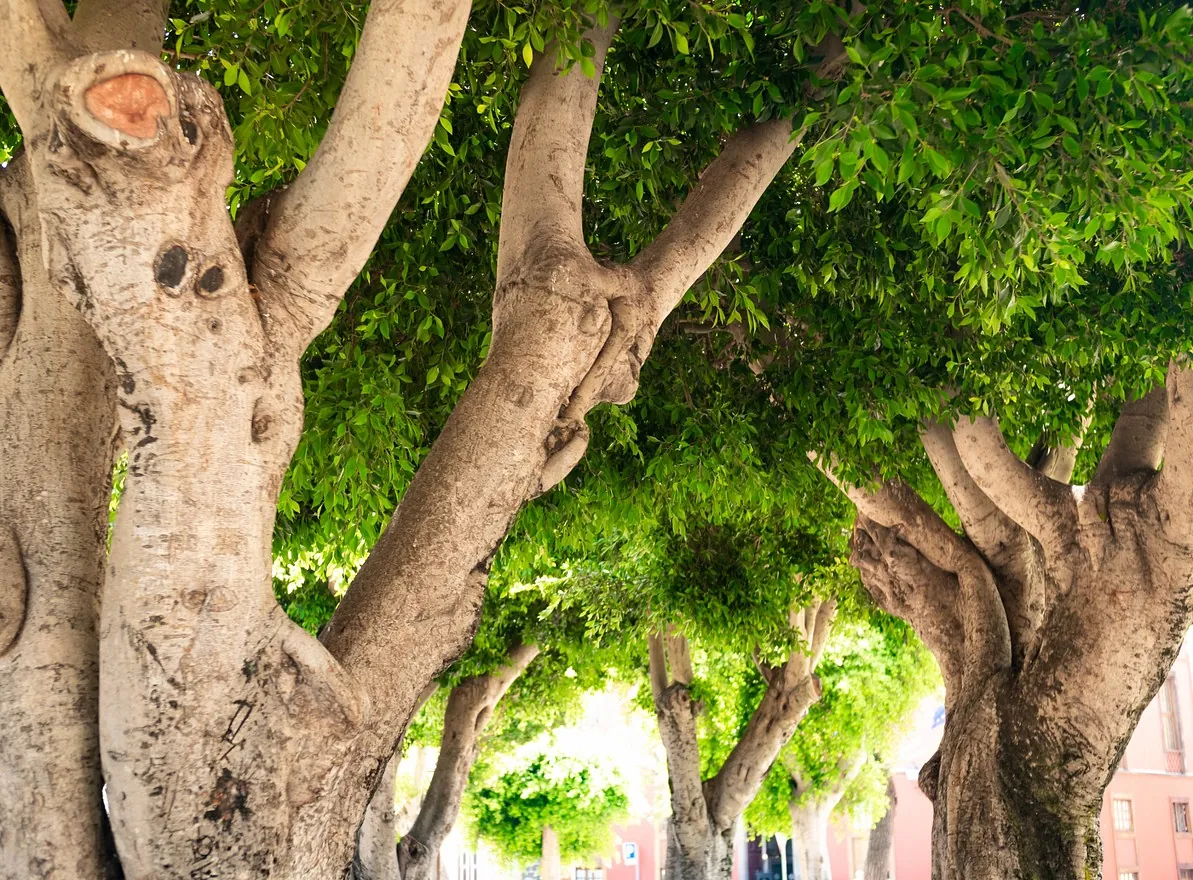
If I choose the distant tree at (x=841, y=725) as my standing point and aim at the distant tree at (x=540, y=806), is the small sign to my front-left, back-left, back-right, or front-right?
front-right

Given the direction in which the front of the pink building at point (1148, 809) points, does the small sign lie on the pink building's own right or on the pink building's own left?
on the pink building's own right

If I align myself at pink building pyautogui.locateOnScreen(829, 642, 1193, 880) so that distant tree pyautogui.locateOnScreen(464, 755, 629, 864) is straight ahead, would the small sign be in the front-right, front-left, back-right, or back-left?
front-right

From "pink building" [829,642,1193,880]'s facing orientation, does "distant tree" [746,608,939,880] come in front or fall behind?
in front

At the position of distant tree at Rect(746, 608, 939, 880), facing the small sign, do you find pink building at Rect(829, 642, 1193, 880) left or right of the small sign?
right

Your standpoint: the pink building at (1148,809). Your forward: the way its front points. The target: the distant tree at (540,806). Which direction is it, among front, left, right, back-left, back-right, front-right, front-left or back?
front
